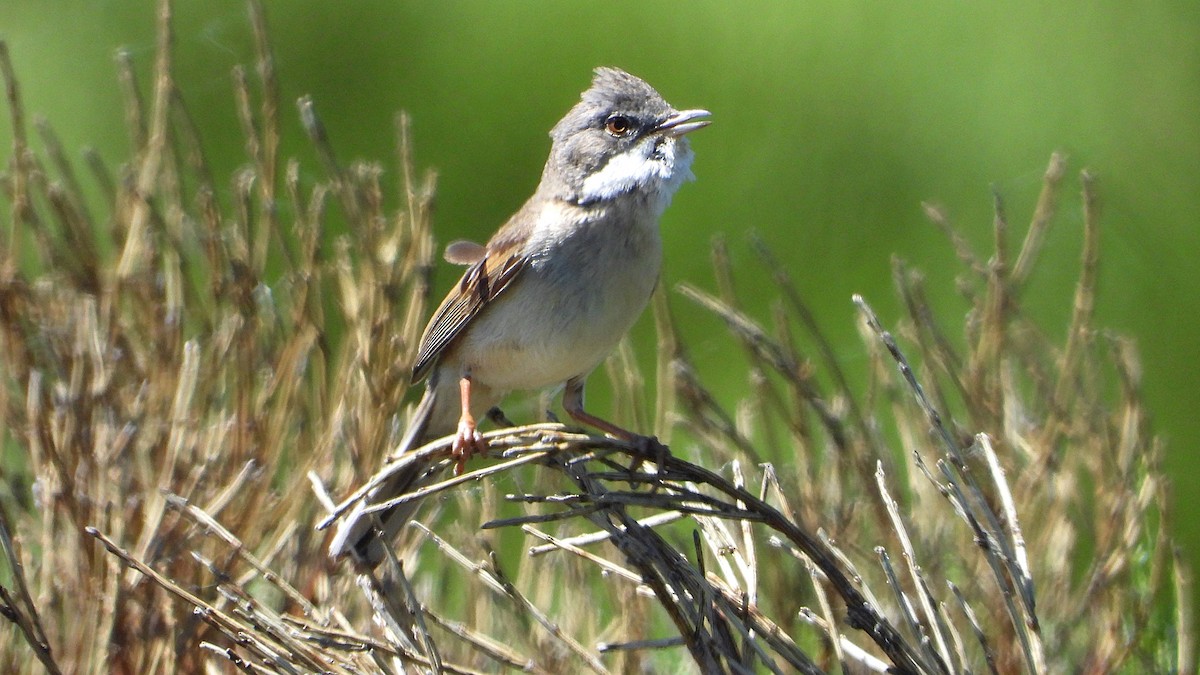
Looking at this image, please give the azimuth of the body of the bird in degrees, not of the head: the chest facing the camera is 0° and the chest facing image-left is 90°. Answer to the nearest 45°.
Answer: approximately 315°
